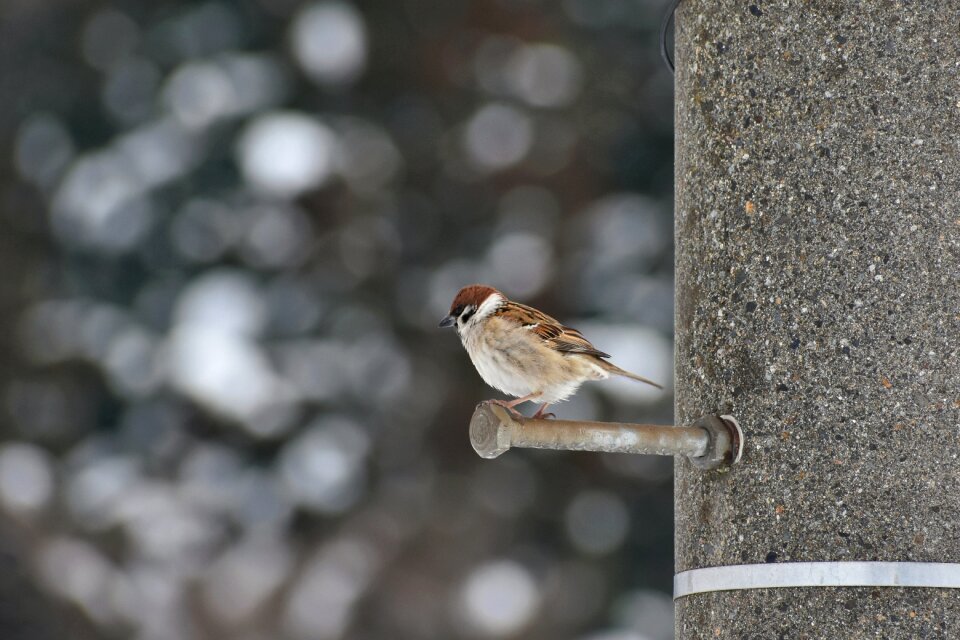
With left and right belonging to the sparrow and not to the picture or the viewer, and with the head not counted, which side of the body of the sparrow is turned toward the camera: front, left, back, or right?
left

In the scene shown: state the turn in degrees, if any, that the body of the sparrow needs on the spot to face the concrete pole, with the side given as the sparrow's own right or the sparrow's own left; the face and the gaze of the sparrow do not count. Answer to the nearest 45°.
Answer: approximately 135° to the sparrow's own left
